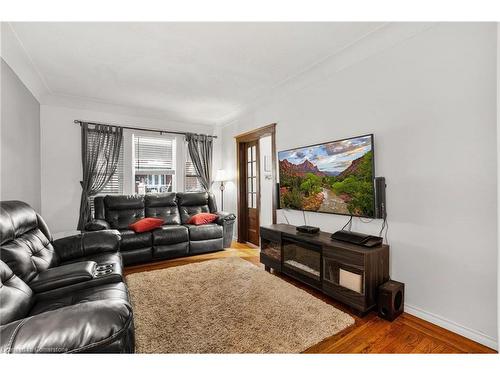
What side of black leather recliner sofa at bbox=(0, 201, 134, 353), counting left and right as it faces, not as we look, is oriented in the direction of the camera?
right

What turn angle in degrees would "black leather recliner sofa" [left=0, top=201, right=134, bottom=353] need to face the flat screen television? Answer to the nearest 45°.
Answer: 0° — it already faces it

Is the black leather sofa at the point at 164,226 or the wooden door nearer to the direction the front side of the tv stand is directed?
the black leather sofa

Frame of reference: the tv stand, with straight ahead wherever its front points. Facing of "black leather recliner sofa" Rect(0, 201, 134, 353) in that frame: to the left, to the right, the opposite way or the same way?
the opposite way

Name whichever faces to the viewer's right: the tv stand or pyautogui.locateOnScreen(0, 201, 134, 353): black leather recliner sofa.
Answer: the black leather recliner sofa

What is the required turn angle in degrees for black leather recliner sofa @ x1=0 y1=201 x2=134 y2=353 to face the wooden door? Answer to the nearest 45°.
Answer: approximately 45° to its left

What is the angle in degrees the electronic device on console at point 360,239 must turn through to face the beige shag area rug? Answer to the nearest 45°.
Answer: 0° — it already faces it

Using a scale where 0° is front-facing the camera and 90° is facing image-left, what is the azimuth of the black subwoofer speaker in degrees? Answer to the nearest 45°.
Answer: approximately 315°

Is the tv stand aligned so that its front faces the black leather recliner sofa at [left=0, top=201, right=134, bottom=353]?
yes

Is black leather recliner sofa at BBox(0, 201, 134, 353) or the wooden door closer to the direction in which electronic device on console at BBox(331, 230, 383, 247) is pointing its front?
the black leather recliner sofa
